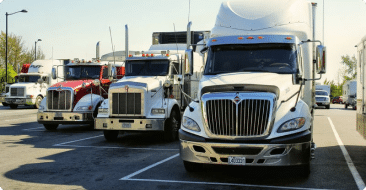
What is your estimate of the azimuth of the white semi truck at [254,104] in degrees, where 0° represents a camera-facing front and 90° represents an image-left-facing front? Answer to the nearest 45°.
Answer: approximately 0°

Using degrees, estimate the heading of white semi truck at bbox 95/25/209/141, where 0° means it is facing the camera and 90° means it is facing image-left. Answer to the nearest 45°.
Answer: approximately 45°

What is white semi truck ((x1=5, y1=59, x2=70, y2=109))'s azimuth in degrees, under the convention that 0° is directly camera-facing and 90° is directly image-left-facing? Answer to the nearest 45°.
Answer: approximately 45°

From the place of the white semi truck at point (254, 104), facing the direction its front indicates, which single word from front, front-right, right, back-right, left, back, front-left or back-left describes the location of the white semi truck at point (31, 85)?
back-right

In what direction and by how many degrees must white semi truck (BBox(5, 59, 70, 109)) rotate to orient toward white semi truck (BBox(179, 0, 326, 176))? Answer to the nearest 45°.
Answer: approximately 45° to its left
